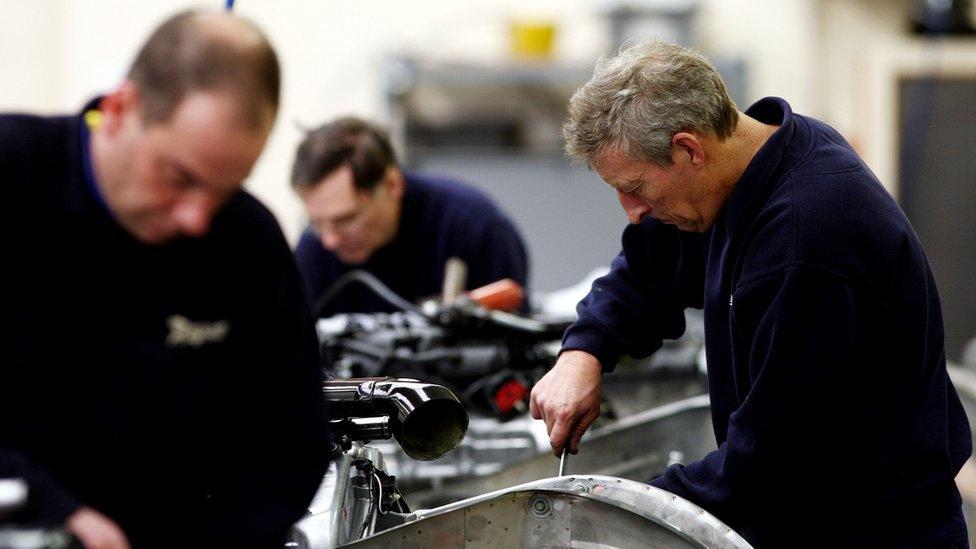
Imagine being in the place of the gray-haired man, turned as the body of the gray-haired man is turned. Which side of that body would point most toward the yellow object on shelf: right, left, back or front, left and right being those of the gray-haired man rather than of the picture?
right

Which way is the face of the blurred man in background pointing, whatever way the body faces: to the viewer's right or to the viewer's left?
to the viewer's left

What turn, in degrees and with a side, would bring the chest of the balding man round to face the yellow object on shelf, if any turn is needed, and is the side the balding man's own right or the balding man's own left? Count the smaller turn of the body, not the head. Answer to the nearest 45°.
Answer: approximately 90° to the balding man's own left

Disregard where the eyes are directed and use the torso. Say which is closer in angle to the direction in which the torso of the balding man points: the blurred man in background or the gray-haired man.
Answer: the gray-haired man

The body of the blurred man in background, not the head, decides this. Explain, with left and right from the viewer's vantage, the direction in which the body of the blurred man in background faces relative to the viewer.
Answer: facing the viewer and to the left of the viewer

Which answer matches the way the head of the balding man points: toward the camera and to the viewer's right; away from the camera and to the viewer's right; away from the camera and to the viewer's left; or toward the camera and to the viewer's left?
toward the camera and to the viewer's right

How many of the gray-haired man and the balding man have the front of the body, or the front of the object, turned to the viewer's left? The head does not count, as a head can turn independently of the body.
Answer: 1

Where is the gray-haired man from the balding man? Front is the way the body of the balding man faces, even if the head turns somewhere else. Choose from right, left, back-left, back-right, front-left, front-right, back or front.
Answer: front-left

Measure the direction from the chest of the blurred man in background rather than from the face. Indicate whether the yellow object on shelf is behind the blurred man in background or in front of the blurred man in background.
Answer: behind

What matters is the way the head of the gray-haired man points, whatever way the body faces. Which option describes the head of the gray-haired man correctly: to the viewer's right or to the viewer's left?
to the viewer's left

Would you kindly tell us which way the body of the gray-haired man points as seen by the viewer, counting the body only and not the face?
to the viewer's left

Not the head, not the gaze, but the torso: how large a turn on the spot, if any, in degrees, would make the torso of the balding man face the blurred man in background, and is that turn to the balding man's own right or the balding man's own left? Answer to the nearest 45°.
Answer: approximately 135° to the balding man's own left
